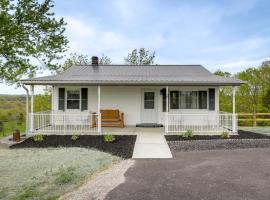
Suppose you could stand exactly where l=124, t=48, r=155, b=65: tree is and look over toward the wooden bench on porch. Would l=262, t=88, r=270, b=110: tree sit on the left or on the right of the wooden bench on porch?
left

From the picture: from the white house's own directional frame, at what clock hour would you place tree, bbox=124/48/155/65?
The tree is roughly at 6 o'clock from the white house.

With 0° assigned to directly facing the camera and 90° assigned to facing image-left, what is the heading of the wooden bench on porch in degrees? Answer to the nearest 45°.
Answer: approximately 0°

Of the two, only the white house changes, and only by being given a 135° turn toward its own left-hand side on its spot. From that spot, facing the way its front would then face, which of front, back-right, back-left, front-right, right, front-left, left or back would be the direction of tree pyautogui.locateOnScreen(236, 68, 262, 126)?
front

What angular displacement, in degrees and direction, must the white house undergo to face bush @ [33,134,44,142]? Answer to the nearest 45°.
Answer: approximately 45° to its right

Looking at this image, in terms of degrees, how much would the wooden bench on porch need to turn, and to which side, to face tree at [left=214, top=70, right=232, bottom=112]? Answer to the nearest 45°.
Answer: approximately 135° to its left

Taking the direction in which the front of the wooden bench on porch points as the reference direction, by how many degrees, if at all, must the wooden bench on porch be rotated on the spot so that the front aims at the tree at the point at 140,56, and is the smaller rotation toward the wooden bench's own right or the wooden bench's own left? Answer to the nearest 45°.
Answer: approximately 180°

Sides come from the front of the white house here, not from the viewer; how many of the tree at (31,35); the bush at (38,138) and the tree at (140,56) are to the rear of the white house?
1

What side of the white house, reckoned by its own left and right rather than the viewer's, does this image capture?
front

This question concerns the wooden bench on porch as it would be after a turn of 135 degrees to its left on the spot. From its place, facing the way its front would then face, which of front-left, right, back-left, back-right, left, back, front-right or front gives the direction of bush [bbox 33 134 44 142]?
back

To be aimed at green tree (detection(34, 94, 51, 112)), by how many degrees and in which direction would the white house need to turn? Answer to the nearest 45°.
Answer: approximately 135° to its right

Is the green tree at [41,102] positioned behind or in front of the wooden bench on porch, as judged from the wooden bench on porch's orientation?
behind
